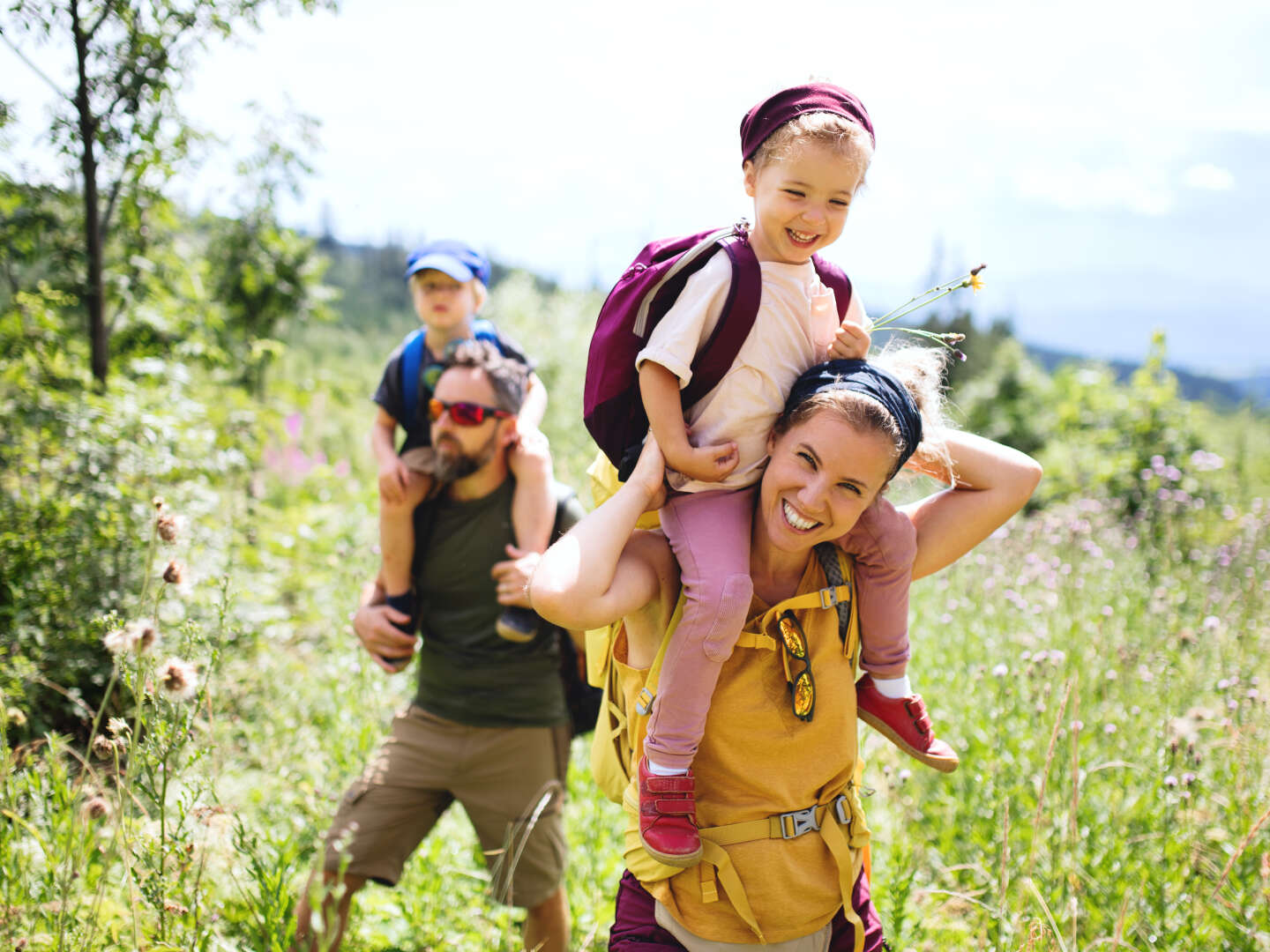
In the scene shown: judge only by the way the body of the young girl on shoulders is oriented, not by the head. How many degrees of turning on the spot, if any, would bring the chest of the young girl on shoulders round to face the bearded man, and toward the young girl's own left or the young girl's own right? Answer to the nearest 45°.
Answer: approximately 180°

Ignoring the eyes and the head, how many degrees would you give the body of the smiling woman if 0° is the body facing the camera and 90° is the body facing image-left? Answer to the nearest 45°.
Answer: approximately 0°

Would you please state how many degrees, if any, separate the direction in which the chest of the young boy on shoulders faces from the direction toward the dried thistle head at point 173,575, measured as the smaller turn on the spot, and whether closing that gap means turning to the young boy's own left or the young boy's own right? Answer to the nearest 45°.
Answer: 0° — they already face it

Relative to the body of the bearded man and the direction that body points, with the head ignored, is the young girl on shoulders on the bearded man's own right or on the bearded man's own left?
on the bearded man's own left

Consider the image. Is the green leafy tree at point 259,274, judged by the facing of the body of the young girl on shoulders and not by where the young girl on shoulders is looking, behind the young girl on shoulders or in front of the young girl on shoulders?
behind

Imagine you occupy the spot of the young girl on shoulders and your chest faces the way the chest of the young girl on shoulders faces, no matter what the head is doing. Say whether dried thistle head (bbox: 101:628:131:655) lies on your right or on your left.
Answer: on your right

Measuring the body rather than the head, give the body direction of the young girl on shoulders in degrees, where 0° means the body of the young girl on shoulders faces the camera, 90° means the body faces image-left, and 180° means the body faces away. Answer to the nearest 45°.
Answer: approximately 315°

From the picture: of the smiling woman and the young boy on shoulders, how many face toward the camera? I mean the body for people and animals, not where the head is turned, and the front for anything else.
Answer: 2
